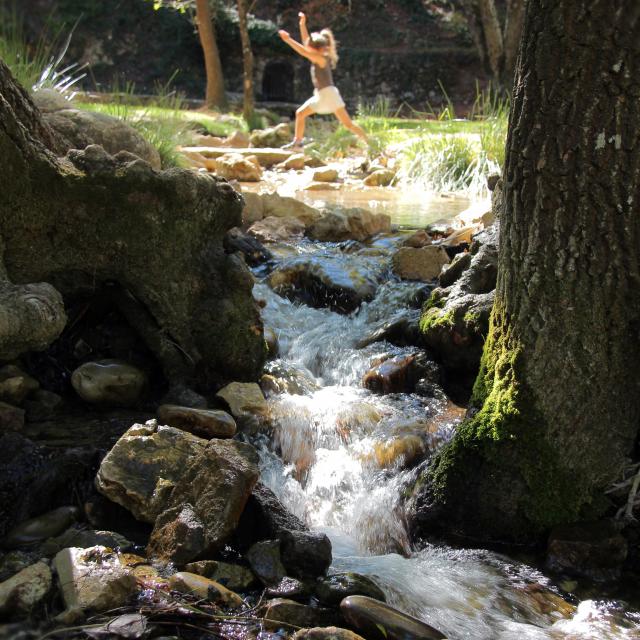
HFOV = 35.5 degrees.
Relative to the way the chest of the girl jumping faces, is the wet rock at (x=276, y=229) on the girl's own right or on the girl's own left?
on the girl's own left

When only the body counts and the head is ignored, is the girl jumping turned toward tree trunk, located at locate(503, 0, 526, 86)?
no

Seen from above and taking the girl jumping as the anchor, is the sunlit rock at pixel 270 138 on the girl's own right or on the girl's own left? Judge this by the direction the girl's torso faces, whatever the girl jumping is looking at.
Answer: on the girl's own right

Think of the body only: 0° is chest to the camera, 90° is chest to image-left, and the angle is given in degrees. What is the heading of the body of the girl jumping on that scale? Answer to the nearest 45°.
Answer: approximately 90°

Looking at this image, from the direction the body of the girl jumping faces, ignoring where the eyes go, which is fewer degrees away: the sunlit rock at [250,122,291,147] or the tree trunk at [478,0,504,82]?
the sunlit rock

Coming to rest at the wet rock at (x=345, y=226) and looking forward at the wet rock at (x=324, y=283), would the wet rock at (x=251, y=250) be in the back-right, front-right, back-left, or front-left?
front-right

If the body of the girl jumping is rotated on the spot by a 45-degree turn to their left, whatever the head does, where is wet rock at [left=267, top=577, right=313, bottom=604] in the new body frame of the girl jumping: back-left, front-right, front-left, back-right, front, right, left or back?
front-left

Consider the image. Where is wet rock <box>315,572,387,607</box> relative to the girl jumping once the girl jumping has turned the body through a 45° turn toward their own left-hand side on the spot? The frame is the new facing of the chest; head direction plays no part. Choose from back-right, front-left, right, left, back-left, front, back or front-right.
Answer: front-left

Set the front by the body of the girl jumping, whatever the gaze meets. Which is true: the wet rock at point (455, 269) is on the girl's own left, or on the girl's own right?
on the girl's own left
